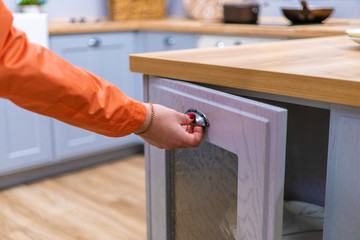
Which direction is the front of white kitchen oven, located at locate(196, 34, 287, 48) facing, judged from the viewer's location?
facing the viewer and to the right of the viewer

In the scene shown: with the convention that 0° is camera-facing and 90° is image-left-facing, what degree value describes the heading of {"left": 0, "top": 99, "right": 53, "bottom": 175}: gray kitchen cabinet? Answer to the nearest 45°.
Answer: approximately 315°

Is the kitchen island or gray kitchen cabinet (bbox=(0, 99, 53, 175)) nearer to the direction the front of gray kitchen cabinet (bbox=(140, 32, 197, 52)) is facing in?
the kitchen island

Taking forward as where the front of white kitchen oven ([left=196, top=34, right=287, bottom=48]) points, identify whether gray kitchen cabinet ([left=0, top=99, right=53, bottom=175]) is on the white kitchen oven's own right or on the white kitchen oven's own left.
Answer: on the white kitchen oven's own right
